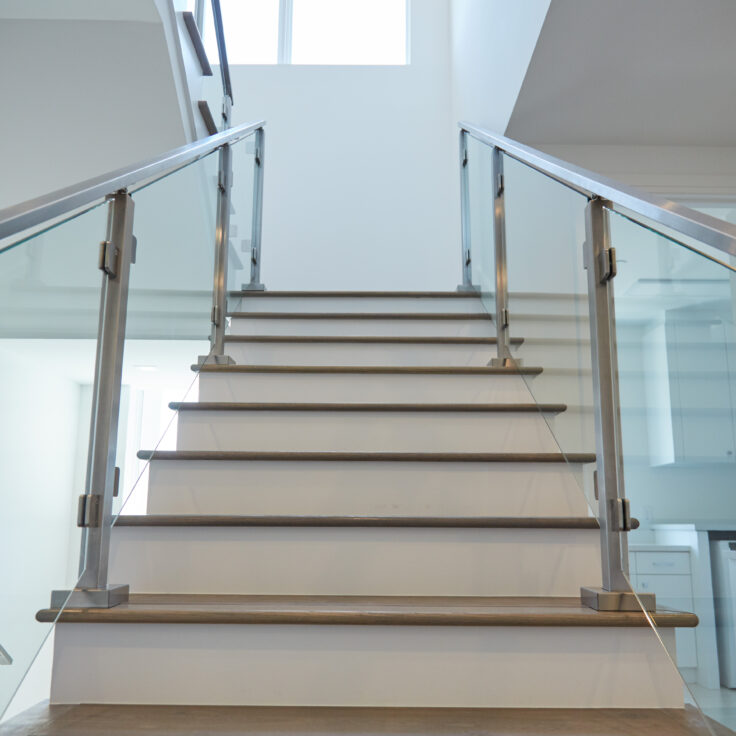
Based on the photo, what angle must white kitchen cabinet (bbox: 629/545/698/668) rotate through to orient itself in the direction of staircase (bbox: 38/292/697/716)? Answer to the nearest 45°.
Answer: approximately 90° to its right

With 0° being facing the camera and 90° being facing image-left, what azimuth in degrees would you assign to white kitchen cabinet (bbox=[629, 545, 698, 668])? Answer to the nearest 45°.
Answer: approximately 0°

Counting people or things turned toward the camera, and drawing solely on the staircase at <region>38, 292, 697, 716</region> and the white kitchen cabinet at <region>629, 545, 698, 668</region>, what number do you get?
2

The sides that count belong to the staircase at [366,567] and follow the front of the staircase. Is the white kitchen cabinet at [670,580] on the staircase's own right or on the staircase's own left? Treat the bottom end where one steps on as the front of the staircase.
on the staircase's own left

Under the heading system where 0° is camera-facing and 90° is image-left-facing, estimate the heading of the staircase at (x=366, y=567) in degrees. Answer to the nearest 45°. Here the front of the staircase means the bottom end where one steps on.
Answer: approximately 0°
